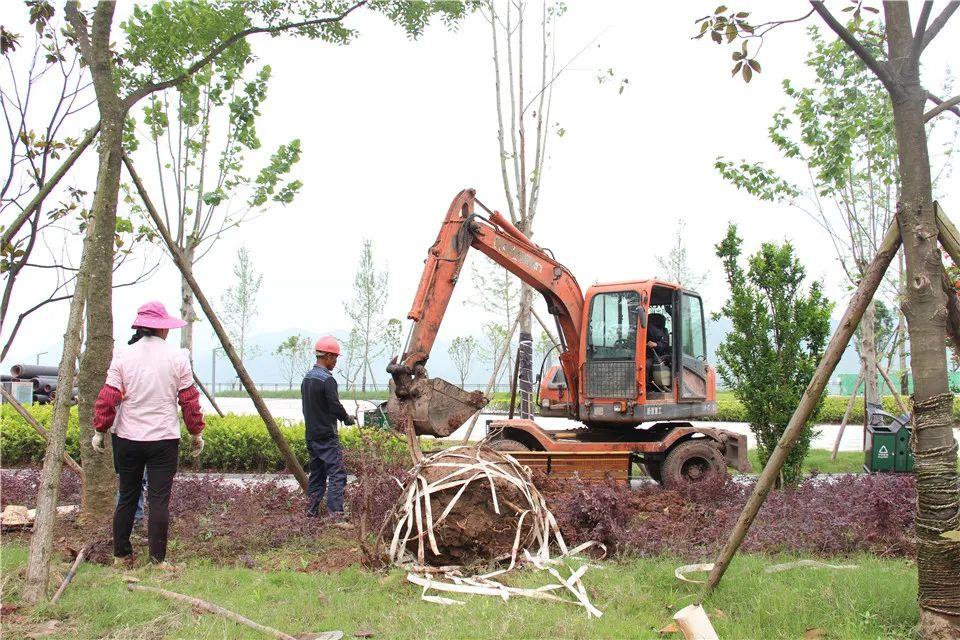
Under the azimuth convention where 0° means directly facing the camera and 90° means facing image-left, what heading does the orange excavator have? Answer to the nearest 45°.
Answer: approximately 45°

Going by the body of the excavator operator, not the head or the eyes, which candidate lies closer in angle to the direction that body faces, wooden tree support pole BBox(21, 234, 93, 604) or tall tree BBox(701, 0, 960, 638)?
the wooden tree support pole

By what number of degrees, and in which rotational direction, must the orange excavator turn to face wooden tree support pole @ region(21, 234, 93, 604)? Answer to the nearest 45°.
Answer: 0° — it already faces it

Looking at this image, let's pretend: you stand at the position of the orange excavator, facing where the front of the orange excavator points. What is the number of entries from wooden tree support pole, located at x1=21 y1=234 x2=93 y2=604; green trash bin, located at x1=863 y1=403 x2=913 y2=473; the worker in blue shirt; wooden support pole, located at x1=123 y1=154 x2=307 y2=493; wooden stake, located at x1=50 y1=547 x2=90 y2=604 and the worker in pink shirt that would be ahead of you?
5

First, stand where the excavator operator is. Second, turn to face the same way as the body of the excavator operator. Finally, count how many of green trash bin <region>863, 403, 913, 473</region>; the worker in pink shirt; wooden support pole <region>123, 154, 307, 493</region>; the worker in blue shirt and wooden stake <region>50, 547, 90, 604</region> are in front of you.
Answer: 4

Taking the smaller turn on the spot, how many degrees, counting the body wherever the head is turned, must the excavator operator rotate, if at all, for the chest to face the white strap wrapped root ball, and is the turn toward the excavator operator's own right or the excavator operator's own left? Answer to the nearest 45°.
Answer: approximately 45° to the excavator operator's own left

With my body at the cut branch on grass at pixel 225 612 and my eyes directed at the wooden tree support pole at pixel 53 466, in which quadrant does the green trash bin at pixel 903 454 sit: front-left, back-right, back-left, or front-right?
back-right

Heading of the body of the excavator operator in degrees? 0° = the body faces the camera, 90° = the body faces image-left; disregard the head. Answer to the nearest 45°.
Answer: approximately 45°
